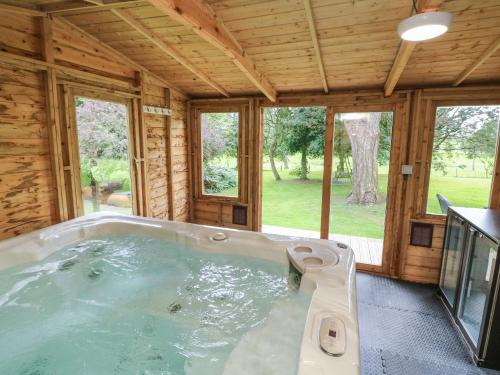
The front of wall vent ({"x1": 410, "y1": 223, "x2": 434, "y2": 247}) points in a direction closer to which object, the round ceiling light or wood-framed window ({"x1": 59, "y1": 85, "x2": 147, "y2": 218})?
the round ceiling light

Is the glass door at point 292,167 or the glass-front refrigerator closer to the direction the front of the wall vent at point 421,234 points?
the glass-front refrigerator

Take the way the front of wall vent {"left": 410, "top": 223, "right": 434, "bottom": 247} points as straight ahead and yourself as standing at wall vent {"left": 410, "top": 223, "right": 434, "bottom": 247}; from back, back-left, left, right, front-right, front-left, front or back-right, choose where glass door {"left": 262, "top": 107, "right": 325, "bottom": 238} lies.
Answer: back-right

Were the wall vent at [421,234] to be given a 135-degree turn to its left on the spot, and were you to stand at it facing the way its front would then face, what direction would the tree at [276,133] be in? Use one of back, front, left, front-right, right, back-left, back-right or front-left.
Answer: left

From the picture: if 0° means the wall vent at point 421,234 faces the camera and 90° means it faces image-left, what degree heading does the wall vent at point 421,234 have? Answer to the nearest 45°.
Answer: approximately 0°

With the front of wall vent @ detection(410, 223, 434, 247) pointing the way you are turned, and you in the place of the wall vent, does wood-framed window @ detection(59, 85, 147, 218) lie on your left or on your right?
on your right

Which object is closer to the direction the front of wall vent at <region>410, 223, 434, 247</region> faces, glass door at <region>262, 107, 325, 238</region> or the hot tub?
the hot tub

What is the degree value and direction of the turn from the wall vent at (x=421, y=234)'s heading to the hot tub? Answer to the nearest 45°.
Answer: approximately 45° to its right

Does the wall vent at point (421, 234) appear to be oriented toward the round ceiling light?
yes

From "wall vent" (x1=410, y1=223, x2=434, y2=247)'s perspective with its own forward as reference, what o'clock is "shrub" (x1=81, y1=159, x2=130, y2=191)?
The shrub is roughly at 2 o'clock from the wall vent.
